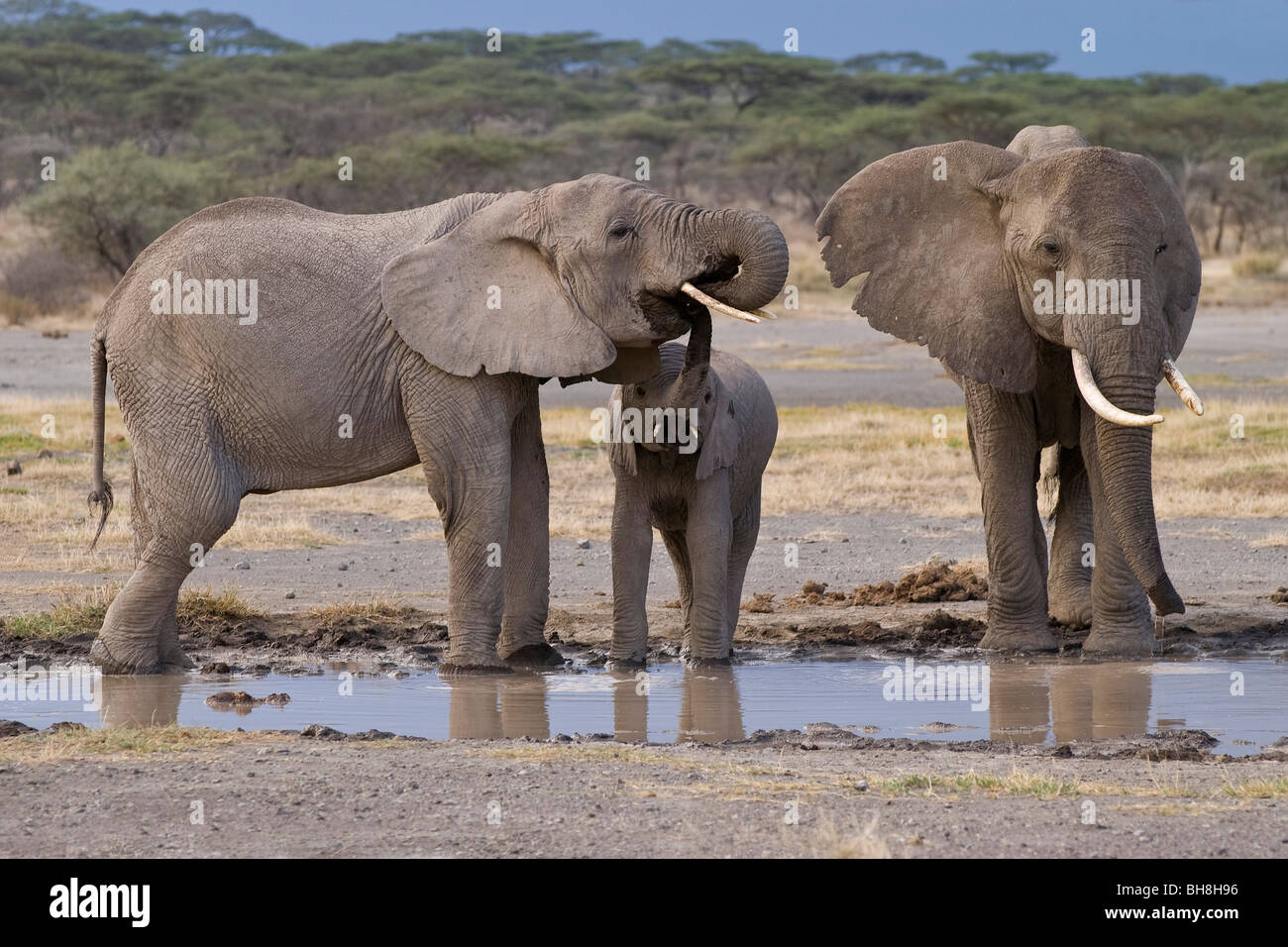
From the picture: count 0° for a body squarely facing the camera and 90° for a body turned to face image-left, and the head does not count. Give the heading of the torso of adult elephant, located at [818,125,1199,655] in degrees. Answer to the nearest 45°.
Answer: approximately 0°

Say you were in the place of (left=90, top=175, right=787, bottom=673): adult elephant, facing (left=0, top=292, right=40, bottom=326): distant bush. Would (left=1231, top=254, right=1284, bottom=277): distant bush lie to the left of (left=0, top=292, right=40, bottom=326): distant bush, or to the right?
right

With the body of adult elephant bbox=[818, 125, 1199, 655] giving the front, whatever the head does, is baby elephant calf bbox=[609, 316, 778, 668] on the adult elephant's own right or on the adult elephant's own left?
on the adult elephant's own right

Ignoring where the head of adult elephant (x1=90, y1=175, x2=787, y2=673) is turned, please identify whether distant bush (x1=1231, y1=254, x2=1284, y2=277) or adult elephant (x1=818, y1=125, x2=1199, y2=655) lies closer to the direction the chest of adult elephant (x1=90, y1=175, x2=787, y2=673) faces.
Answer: the adult elephant

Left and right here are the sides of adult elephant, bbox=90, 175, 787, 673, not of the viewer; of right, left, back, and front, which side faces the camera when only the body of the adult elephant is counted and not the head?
right

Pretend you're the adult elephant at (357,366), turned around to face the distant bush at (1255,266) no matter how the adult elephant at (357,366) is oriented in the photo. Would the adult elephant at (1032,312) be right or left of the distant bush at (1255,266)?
right

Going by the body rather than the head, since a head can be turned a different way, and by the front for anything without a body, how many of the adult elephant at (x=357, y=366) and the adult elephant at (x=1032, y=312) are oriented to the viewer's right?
1

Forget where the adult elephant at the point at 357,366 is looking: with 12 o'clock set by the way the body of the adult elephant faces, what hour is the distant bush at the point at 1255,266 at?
The distant bush is roughly at 10 o'clock from the adult elephant.

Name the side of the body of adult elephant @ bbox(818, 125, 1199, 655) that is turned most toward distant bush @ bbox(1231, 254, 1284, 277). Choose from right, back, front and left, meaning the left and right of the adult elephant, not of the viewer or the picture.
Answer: back

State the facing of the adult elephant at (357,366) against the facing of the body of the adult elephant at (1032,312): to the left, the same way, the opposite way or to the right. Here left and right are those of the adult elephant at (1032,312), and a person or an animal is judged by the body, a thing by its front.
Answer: to the left

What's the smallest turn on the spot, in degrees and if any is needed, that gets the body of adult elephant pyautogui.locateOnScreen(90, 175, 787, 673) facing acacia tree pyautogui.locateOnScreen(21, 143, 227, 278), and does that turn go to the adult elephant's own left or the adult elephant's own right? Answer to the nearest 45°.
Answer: approximately 90° to the adult elephant's own left

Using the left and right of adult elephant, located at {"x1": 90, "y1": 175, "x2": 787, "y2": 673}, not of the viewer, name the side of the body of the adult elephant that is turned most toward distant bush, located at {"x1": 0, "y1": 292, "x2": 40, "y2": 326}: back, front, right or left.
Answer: left

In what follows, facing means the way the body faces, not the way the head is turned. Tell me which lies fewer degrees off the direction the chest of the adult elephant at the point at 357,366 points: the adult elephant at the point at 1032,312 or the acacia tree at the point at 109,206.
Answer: the adult elephant
